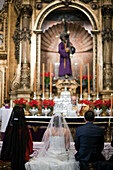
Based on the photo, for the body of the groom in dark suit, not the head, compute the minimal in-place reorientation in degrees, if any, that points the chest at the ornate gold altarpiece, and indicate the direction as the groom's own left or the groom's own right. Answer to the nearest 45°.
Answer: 0° — they already face it

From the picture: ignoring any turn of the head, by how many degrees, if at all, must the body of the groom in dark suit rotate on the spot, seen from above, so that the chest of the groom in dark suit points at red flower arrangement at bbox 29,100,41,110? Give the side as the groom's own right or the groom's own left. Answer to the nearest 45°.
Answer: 0° — they already face it

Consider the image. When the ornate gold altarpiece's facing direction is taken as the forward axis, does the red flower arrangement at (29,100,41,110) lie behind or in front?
in front

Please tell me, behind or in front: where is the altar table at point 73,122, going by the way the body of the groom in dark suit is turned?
in front

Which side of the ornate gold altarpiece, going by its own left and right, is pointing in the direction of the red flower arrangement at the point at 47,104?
front

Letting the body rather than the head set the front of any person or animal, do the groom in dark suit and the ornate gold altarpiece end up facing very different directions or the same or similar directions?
very different directions

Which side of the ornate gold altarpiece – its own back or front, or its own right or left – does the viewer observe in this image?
front

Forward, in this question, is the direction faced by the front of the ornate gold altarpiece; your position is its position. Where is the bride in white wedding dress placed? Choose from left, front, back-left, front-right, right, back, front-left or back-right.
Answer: front

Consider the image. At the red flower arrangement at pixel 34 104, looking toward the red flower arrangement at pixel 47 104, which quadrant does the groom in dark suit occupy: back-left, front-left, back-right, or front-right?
front-right

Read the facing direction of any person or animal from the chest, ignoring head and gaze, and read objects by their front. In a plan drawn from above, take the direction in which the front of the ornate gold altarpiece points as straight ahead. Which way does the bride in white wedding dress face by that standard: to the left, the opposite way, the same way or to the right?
the opposite way

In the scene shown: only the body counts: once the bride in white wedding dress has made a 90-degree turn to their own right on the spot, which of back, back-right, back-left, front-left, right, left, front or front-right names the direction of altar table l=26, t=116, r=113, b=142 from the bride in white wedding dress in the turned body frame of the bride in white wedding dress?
left

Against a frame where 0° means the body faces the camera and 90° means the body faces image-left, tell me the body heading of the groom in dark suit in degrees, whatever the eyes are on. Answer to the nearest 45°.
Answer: approximately 180°

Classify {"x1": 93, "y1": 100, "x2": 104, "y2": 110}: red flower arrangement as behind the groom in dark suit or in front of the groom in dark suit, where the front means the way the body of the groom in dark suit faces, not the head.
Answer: in front

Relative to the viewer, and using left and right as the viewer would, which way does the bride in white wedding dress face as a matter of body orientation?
facing away from the viewer

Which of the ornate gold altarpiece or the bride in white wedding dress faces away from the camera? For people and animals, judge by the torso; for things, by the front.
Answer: the bride in white wedding dress

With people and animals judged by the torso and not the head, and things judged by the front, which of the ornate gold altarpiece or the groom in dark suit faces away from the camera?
the groom in dark suit

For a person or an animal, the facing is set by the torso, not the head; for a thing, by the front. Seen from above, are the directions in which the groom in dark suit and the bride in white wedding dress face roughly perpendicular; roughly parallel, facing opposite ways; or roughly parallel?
roughly parallel
